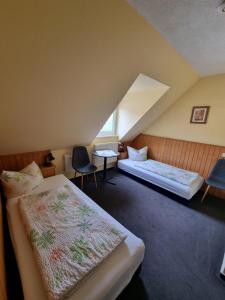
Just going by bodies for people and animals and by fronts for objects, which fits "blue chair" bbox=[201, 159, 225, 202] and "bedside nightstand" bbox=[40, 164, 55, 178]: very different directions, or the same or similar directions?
very different directions

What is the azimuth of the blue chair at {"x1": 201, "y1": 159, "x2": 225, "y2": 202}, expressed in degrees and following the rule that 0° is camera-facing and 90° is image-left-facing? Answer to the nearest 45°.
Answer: approximately 45°

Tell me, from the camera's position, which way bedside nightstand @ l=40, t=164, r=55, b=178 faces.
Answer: facing the viewer and to the right of the viewer

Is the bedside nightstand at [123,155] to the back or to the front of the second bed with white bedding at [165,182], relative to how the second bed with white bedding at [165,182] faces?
to the back

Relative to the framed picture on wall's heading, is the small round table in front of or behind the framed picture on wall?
in front

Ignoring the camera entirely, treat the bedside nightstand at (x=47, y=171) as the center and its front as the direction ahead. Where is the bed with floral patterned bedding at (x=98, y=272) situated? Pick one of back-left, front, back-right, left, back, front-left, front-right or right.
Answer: front-right

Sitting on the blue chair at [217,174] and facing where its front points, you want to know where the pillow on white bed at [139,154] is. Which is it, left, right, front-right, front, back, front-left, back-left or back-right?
front-right

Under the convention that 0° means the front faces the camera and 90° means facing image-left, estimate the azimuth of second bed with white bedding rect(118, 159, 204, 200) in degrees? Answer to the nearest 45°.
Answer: approximately 315°

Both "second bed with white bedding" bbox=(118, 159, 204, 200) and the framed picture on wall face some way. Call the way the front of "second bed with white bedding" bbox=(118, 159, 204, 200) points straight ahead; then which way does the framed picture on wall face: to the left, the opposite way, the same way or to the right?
to the right

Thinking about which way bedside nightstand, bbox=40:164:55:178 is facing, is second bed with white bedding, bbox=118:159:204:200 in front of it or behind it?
in front

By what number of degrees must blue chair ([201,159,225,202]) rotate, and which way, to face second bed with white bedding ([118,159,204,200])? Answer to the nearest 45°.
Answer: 0° — it already faces it

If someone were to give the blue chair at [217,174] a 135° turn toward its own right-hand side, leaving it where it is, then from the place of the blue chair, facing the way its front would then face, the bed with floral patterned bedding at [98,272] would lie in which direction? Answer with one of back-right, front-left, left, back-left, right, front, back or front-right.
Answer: back
